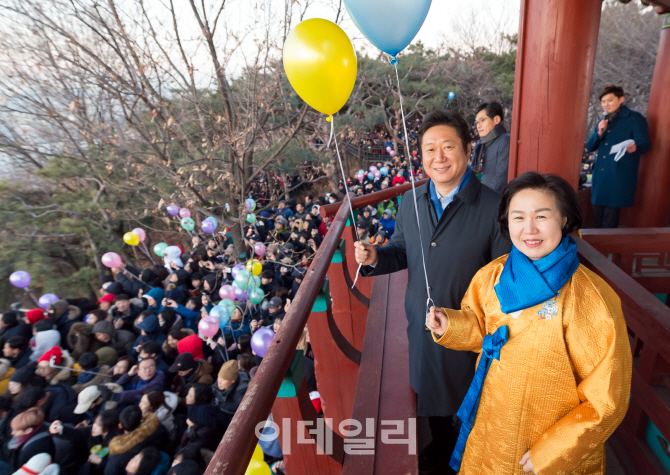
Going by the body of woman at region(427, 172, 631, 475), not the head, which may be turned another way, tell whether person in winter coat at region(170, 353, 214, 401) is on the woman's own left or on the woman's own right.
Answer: on the woman's own right

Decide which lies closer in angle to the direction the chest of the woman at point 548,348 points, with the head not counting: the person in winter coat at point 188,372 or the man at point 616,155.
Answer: the person in winter coat

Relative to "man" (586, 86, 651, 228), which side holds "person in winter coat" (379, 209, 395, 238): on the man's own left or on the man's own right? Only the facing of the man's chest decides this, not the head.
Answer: on the man's own right
